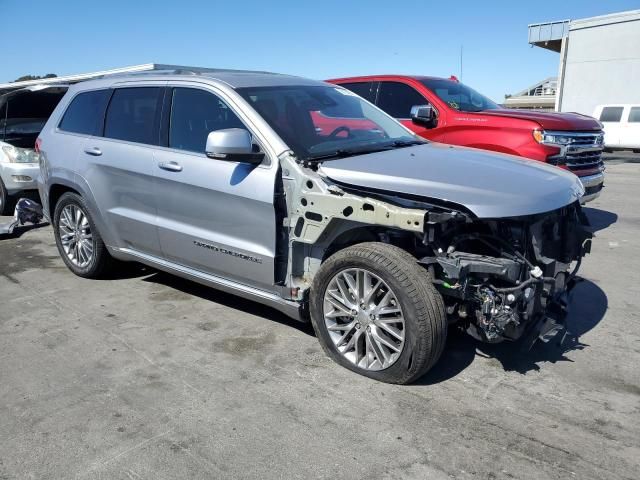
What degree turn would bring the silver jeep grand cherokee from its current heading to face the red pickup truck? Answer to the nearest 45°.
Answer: approximately 90° to its left

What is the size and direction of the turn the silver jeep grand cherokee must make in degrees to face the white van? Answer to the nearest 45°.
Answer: approximately 90° to its left

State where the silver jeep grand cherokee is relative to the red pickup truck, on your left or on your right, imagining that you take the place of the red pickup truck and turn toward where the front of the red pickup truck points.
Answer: on your right

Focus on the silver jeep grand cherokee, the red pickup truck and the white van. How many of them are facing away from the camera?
0
